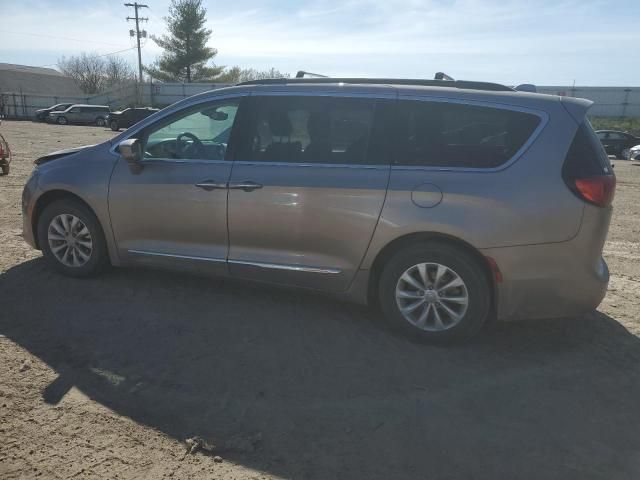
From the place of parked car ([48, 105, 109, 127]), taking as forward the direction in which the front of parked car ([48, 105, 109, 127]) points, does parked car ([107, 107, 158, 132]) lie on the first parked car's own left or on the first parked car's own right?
on the first parked car's own left

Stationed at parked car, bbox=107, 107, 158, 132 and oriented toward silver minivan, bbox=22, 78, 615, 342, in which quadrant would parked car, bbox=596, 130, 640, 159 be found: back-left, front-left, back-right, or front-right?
front-left

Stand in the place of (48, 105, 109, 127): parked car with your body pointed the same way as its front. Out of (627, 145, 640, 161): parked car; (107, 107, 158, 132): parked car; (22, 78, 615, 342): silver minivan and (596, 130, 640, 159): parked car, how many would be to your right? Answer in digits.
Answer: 0

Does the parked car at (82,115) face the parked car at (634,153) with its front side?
no

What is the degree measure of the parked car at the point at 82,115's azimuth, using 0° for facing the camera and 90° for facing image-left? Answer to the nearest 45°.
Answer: approximately 90°

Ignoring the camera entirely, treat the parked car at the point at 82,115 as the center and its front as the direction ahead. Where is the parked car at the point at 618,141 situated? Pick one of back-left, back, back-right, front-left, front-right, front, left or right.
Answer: back-left

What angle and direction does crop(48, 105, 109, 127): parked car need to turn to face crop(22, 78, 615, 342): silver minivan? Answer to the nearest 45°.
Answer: approximately 90° to its left

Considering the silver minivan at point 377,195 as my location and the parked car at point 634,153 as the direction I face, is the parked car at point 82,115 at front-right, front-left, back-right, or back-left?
front-left
